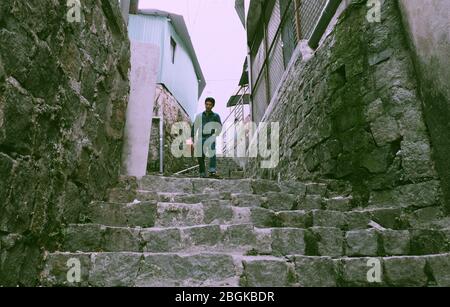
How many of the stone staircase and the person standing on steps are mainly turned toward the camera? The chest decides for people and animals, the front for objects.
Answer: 2

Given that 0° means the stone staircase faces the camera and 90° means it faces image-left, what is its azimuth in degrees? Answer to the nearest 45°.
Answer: approximately 0°

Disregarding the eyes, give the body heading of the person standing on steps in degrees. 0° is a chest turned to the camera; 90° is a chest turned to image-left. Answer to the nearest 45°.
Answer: approximately 0°

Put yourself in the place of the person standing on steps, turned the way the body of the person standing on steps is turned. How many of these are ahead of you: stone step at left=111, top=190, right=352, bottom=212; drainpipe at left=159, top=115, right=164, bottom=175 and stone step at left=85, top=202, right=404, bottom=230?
2

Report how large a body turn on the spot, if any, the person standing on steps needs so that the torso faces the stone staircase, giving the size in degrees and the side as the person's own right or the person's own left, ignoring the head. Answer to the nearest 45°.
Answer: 0° — they already face it
